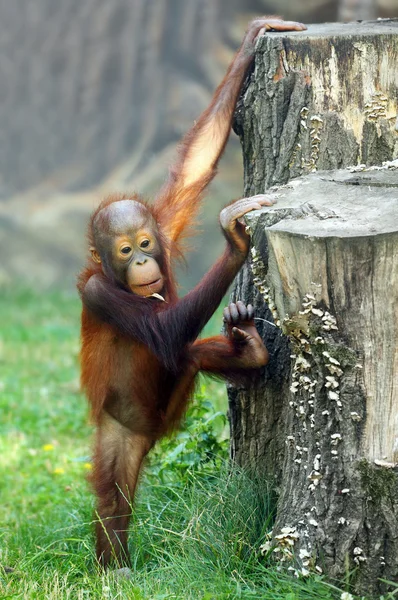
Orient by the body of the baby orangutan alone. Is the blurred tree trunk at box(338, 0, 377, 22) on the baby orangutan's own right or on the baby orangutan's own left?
on the baby orangutan's own left

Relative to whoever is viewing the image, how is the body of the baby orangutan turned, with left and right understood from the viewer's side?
facing the viewer and to the right of the viewer

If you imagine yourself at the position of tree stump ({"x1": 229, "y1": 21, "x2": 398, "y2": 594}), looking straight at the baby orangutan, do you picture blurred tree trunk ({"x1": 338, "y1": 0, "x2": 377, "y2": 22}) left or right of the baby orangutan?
right
